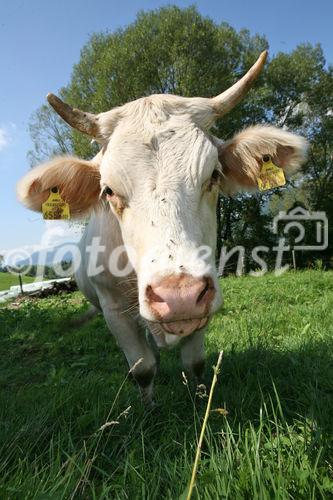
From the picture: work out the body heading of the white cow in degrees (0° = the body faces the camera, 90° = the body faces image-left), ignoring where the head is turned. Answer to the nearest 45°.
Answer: approximately 0°

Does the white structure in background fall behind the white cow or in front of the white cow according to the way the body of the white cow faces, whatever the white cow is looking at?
behind

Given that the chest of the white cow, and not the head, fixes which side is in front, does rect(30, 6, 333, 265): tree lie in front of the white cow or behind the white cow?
behind
